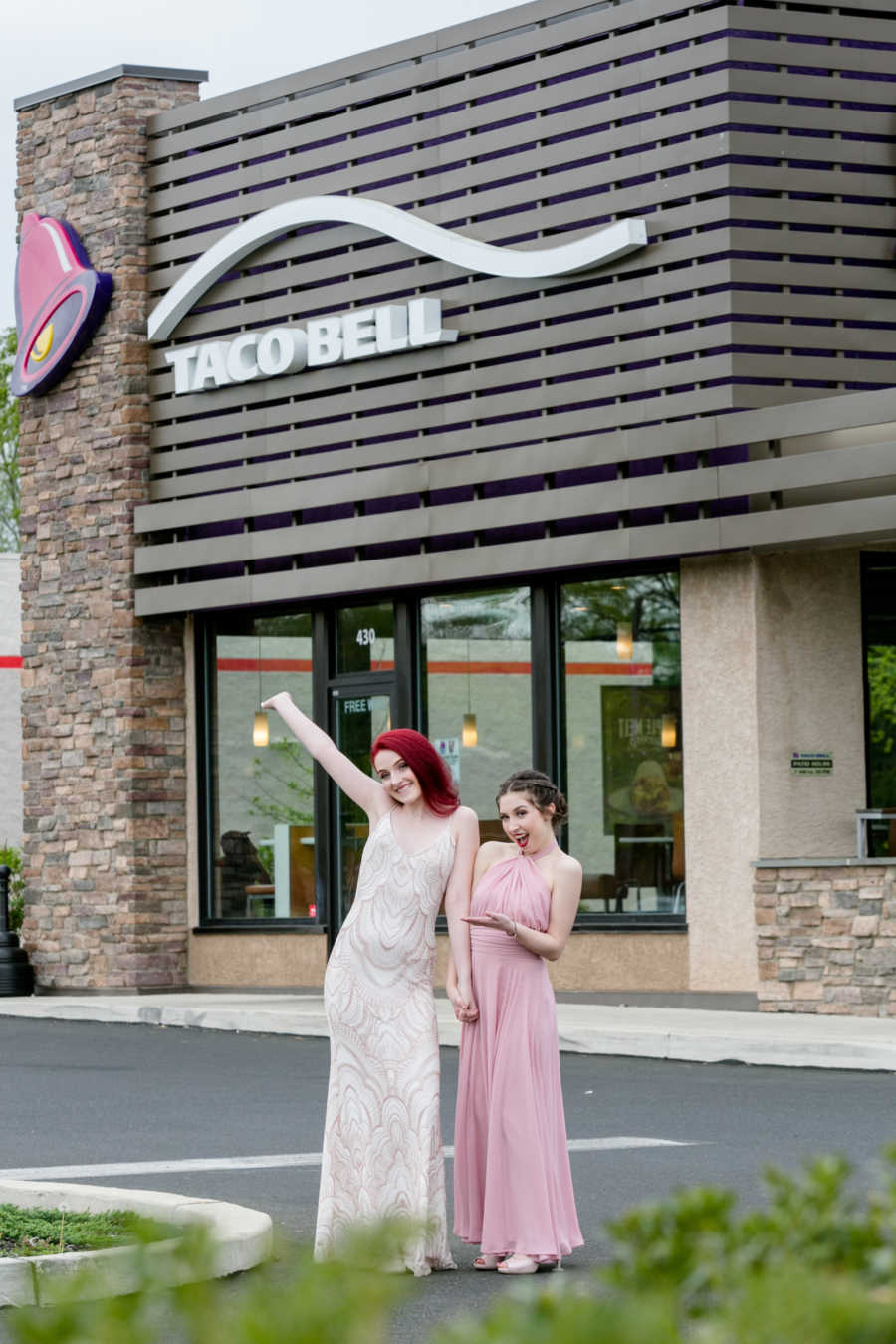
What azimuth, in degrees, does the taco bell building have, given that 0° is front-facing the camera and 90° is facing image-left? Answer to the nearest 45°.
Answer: approximately 45°

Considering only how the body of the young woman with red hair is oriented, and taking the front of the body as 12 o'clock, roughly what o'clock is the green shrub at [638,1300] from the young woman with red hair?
The green shrub is roughly at 12 o'clock from the young woman with red hair.

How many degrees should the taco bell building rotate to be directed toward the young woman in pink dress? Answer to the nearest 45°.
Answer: approximately 45° to its left

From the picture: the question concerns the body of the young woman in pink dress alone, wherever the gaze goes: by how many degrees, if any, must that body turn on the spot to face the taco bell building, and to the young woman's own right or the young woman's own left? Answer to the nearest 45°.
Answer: approximately 135° to the young woman's own right

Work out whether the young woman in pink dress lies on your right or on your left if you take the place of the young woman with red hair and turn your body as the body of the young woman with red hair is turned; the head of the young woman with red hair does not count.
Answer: on your left

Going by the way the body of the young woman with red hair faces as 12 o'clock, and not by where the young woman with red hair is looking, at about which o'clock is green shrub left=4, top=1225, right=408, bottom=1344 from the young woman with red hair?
The green shrub is roughly at 12 o'clock from the young woman with red hair.

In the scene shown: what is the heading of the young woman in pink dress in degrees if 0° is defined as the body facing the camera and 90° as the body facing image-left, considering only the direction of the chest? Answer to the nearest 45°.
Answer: approximately 45°
